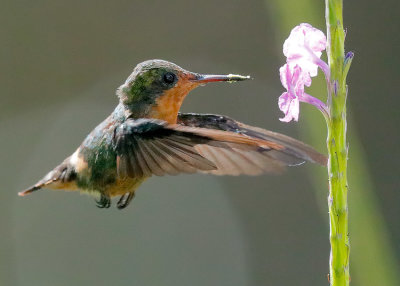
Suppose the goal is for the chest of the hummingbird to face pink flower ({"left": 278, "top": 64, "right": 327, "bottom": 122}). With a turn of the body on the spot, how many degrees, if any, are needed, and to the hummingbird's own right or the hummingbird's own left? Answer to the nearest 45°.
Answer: approximately 45° to the hummingbird's own right

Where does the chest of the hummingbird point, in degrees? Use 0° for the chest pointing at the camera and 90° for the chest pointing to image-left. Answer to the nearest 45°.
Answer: approximately 270°
